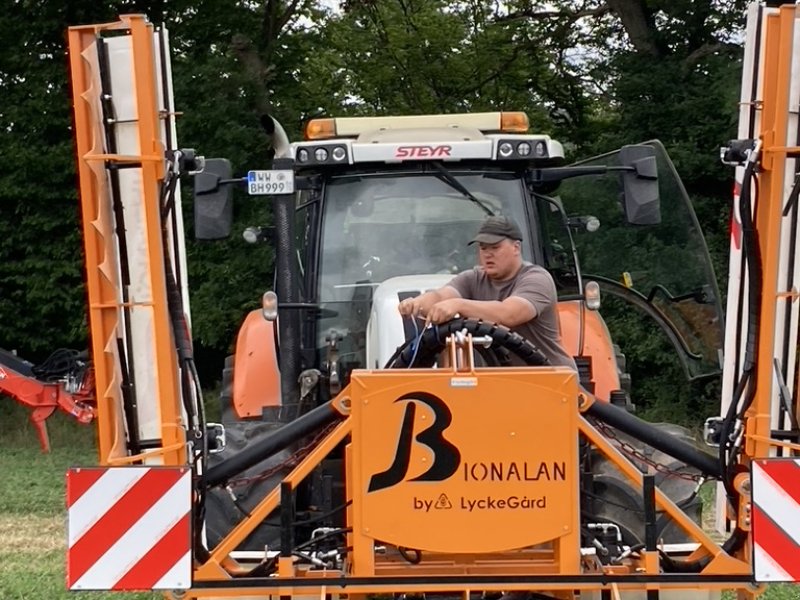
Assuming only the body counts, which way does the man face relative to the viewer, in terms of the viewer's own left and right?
facing the viewer and to the left of the viewer

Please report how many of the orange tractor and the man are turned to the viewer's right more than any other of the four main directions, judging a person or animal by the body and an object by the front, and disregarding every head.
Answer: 0

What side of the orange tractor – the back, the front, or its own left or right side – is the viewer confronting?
front
